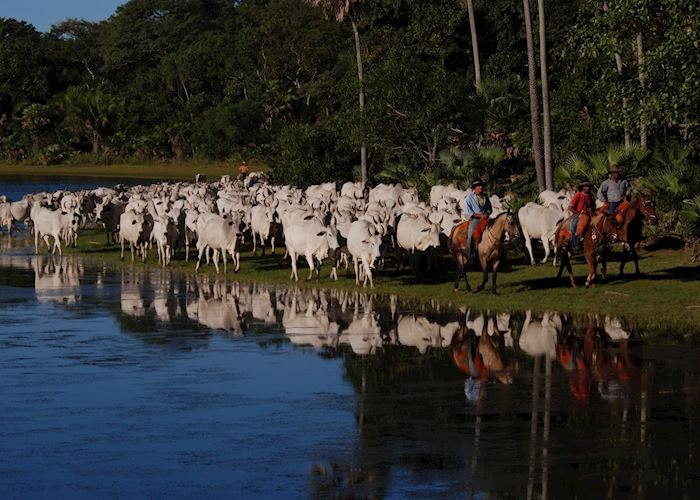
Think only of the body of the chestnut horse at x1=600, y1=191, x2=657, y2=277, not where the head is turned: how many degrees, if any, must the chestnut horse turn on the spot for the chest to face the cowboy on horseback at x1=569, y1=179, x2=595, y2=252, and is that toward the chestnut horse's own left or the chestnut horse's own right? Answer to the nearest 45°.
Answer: approximately 90° to the chestnut horse's own right

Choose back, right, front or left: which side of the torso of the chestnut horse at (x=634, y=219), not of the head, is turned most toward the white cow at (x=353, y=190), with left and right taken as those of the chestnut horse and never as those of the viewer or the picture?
back

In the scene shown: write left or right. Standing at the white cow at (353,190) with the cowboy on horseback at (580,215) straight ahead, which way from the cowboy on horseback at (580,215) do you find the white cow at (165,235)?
right

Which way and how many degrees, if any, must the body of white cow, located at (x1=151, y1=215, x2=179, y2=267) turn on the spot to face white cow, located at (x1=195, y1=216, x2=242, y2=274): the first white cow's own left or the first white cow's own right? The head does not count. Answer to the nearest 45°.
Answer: approximately 45° to the first white cow's own left

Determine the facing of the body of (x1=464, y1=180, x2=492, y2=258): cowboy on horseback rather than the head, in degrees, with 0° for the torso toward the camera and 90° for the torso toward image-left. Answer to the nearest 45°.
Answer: approximately 315°

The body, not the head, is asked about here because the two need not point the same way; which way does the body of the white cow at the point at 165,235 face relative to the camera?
toward the camera

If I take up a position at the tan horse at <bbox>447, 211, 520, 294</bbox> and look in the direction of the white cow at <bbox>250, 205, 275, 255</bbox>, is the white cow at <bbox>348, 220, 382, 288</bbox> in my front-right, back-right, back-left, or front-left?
front-left
